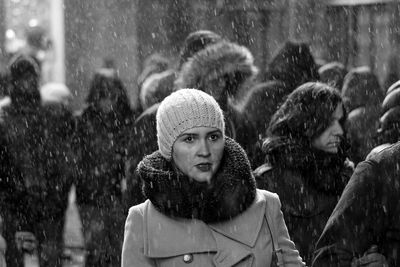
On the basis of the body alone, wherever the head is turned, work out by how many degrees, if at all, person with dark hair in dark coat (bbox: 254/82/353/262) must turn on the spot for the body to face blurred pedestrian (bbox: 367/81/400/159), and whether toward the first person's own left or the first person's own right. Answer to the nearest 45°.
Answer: approximately 90° to the first person's own left

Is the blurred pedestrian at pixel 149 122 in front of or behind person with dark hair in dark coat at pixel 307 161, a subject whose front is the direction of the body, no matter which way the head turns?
behind

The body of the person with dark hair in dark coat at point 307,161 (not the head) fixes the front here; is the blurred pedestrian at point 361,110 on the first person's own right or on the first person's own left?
on the first person's own left

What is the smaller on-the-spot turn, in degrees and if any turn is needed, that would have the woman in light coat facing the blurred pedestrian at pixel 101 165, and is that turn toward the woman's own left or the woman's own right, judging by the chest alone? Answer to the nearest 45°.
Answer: approximately 180°

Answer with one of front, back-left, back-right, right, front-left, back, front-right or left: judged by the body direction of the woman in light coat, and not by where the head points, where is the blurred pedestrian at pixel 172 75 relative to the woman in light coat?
back

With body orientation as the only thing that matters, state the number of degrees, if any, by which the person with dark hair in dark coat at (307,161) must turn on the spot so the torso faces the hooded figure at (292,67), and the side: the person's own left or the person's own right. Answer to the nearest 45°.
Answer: approximately 135° to the person's own left
